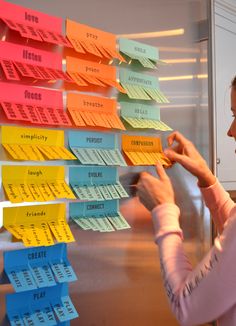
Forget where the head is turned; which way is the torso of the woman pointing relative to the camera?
to the viewer's left

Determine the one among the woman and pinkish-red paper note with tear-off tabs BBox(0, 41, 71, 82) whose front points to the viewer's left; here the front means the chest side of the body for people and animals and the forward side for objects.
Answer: the woman

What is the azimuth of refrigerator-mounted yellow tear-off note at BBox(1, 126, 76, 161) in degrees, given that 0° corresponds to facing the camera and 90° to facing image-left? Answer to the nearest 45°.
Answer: approximately 315°

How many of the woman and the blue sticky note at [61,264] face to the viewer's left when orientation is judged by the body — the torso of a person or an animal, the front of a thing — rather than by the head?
1

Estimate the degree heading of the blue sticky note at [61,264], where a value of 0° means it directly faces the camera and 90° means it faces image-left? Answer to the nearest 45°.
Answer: approximately 315°
